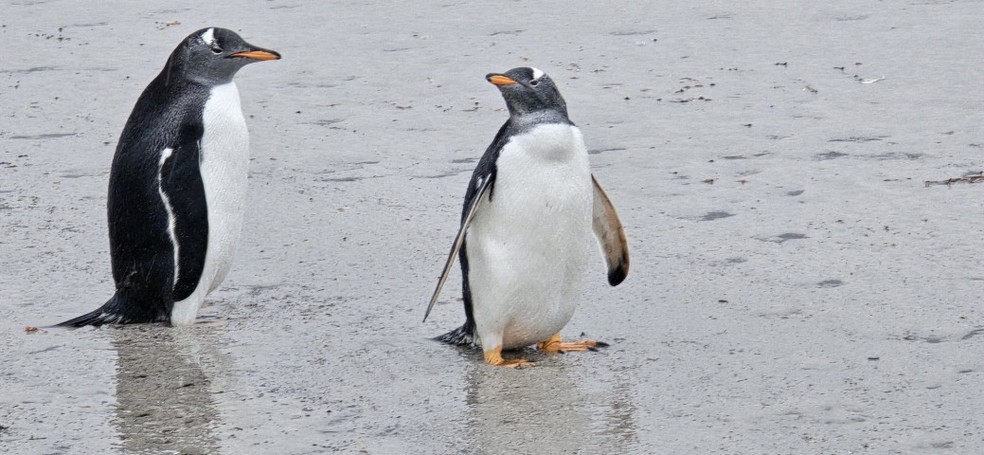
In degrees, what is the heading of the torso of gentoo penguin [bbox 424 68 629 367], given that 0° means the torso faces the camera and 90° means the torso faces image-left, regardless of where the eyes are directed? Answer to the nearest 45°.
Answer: approximately 315°

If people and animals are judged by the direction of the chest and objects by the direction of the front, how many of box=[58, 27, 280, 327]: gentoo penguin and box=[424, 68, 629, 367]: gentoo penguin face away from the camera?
0

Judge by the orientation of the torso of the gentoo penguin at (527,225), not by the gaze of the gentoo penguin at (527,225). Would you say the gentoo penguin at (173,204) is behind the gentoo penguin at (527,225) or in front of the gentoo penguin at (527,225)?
behind

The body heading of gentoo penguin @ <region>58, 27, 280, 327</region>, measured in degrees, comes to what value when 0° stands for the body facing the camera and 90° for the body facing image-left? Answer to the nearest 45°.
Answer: approximately 270°

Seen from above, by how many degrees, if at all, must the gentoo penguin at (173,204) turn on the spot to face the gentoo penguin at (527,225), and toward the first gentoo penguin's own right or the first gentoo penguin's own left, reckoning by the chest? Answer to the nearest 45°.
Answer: approximately 45° to the first gentoo penguin's own right
